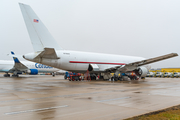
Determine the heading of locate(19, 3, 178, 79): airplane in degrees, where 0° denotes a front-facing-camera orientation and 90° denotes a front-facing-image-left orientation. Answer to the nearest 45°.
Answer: approximately 225°

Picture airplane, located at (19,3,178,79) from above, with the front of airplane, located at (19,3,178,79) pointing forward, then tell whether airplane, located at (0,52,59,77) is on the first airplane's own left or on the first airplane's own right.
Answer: on the first airplane's own left
